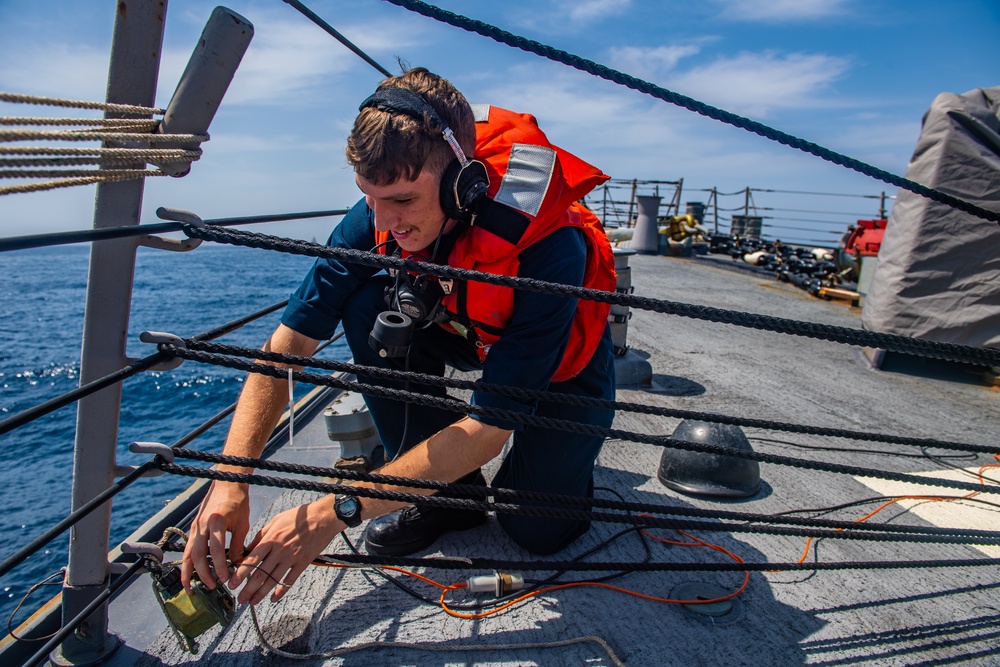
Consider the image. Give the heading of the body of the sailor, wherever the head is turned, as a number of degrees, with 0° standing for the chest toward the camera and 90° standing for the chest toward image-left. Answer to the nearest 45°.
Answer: approximately 45°

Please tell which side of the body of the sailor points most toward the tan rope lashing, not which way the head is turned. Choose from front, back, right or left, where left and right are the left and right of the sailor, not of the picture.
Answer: front

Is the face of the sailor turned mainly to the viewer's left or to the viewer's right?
to the viewer's left
